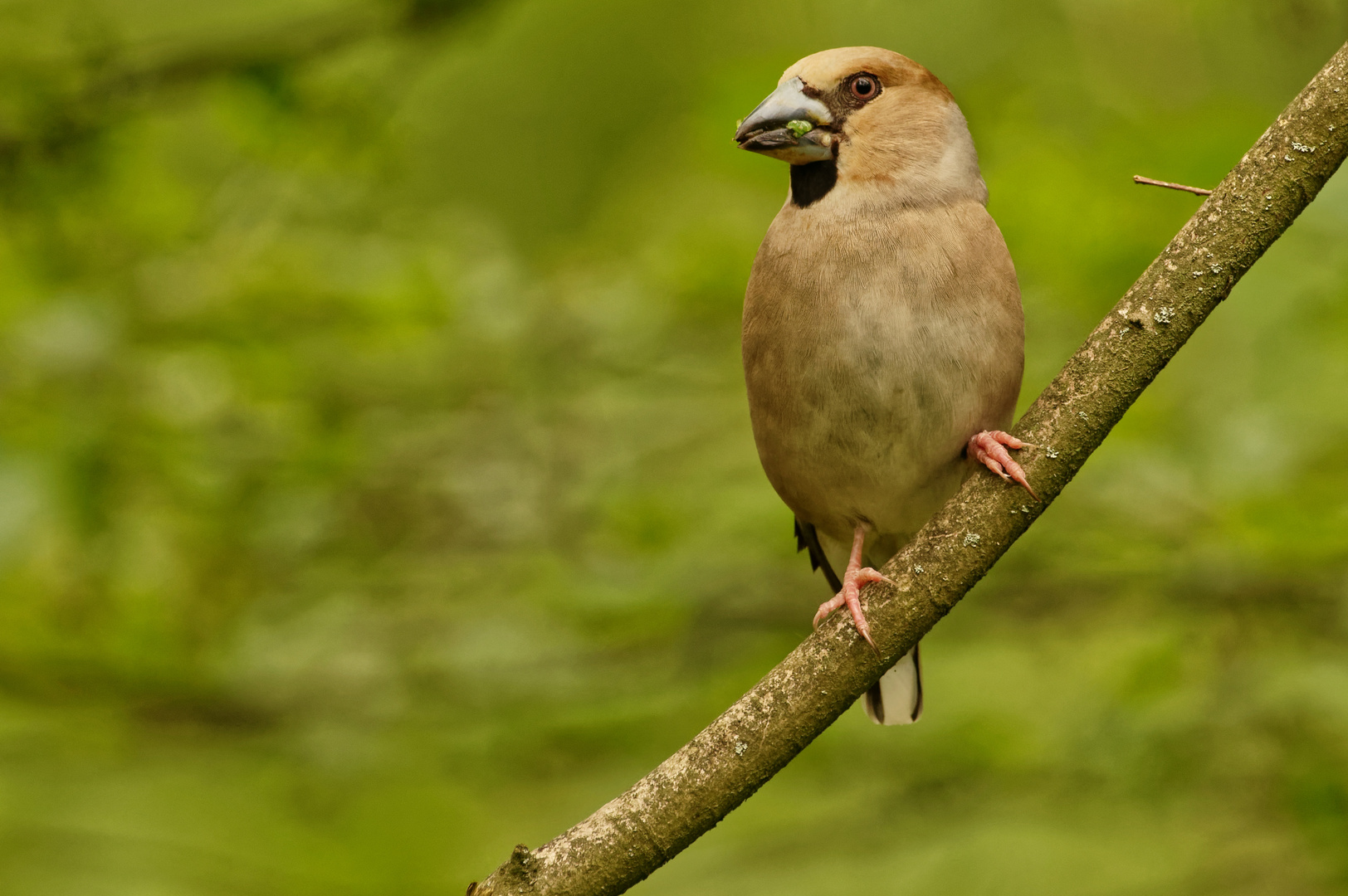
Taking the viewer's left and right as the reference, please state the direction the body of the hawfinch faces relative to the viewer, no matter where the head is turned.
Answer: facing the viewer
